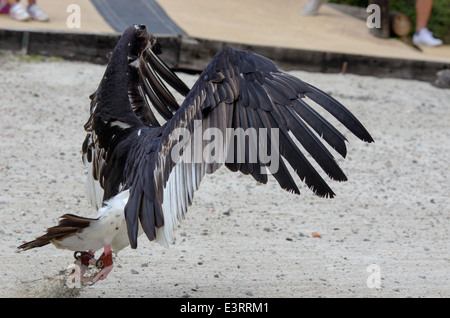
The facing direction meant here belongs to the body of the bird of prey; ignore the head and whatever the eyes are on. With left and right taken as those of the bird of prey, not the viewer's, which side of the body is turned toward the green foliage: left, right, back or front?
front

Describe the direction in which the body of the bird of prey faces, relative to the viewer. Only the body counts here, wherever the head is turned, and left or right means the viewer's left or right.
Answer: facing away from the viewer and to the right of the viewer
